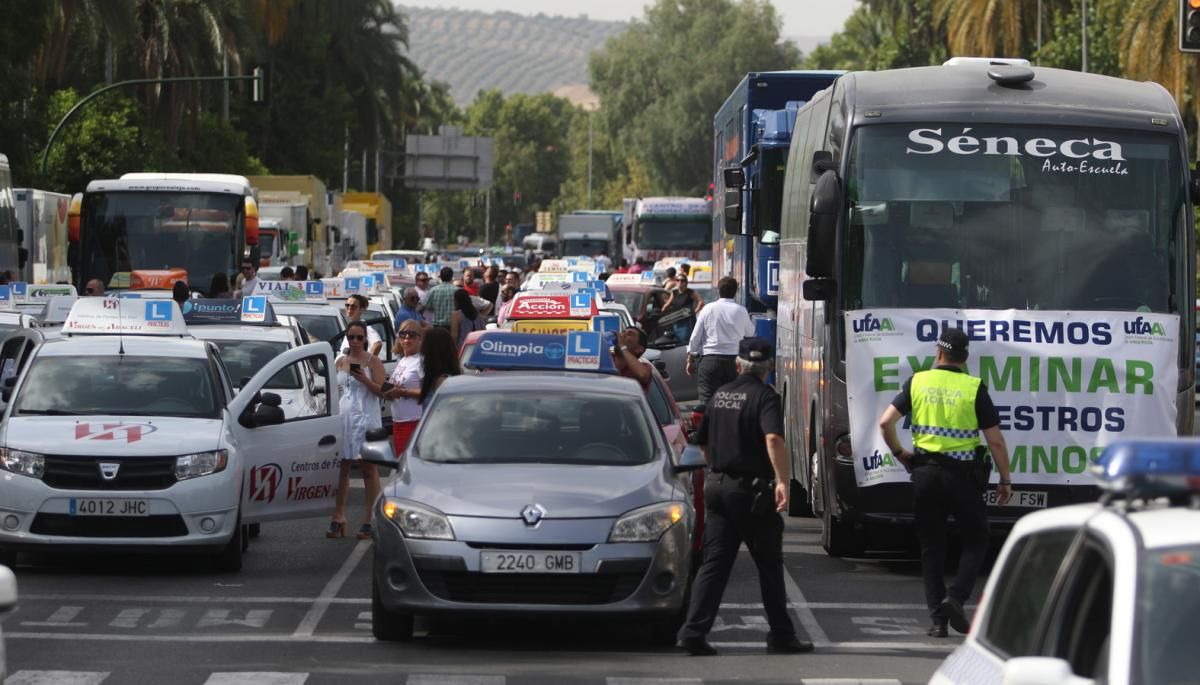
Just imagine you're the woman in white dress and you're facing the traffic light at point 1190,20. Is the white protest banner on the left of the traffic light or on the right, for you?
right

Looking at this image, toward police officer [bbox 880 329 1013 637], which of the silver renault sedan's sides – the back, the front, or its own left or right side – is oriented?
left

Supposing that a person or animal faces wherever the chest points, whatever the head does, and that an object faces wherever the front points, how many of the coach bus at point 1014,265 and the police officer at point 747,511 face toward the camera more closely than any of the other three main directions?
1

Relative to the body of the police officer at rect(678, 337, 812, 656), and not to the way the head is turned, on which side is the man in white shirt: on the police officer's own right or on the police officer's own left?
on the police officer's own left

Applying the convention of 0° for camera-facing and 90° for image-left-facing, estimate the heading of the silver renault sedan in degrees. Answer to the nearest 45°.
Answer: approximately 0°

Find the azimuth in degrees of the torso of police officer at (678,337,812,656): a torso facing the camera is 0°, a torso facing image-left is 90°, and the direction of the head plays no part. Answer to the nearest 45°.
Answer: approximately 225°

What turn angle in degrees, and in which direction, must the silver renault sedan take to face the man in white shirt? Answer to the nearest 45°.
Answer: approximately 180°

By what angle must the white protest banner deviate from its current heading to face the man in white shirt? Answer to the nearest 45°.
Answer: approximately 135° to its right
